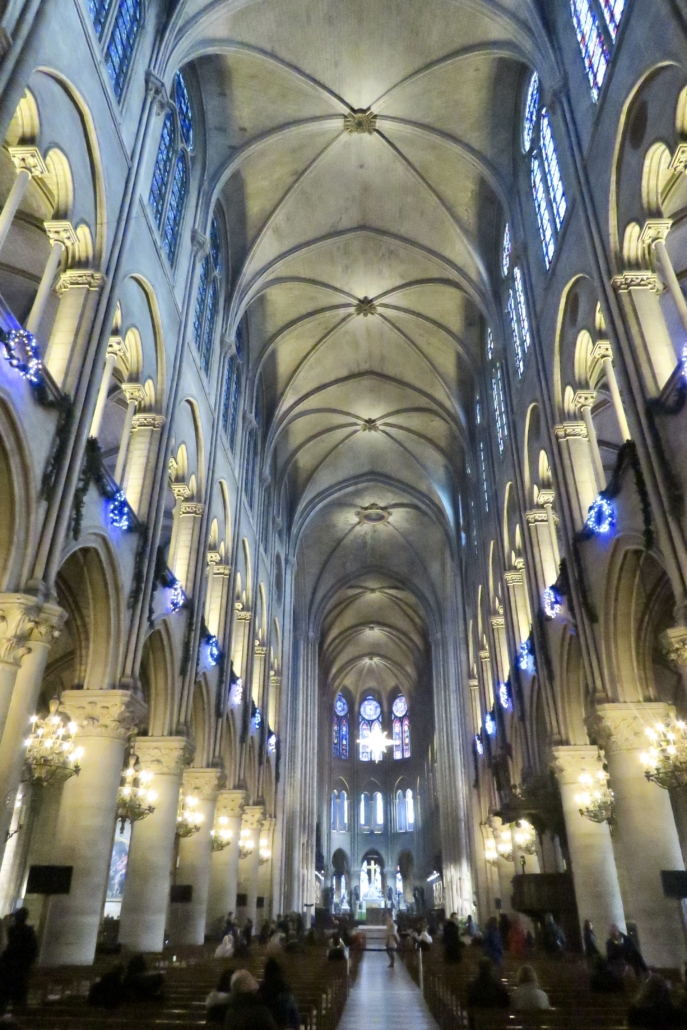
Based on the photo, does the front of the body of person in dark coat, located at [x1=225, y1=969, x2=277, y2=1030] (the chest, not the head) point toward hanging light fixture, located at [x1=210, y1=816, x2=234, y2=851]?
yes

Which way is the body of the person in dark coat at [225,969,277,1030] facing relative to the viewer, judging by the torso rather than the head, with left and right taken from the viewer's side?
facing away from the viewer

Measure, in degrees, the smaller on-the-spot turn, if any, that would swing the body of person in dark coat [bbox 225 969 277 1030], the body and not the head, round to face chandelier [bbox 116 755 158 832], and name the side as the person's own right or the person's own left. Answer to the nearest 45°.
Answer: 0° — they already face it

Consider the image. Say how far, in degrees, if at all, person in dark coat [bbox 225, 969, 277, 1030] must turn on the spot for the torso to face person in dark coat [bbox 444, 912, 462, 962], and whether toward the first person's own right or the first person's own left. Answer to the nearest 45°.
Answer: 0° — they already face them
